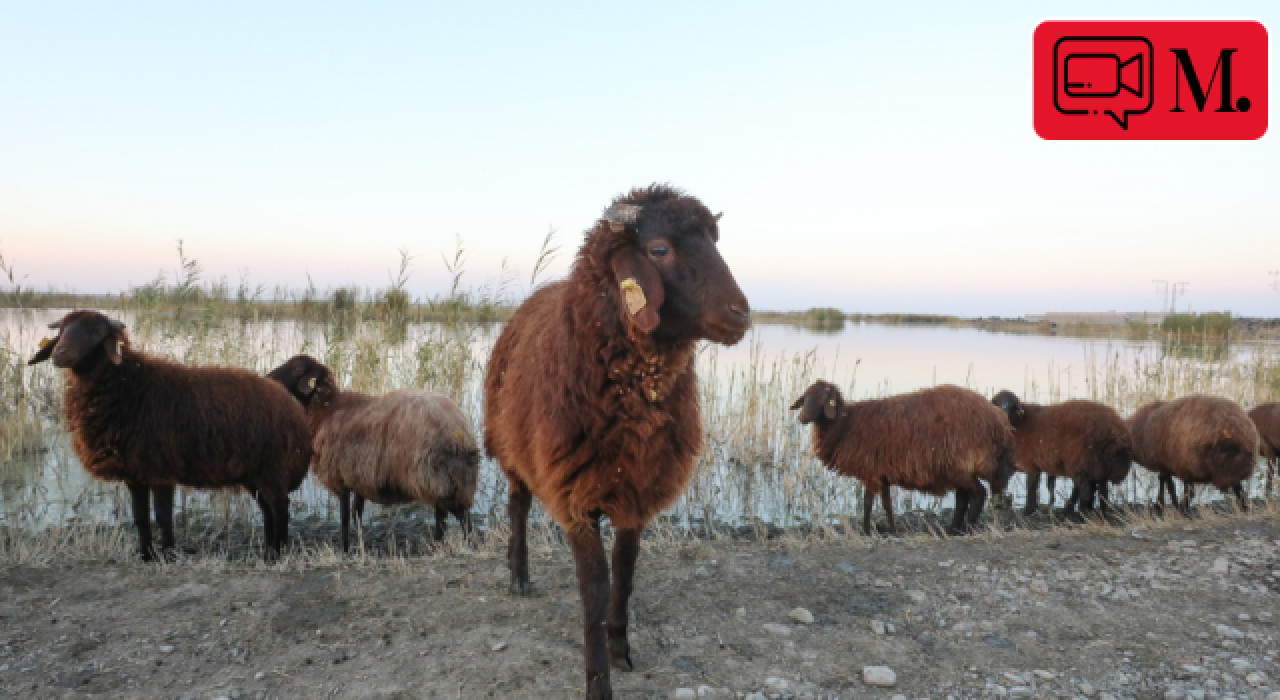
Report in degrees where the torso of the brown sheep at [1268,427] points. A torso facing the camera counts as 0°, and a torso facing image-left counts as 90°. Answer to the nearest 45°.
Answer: approximately 90°

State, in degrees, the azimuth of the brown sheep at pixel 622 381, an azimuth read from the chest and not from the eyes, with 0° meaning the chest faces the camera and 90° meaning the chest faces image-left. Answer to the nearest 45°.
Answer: approximately 315°

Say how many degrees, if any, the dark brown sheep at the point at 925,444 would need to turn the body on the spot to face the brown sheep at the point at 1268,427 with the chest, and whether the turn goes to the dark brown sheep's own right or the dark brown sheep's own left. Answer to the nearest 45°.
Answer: approximately 135° to the dark brown sheep's own right

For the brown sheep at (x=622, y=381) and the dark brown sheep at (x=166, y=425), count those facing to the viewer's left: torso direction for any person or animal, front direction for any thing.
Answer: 1

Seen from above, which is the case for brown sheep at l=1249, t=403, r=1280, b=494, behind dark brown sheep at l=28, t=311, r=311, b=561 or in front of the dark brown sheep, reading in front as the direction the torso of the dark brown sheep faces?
behind

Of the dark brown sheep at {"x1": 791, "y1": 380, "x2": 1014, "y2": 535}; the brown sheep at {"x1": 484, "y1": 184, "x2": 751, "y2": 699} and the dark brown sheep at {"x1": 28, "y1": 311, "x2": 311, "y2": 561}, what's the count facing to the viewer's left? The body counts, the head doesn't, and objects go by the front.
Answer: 2

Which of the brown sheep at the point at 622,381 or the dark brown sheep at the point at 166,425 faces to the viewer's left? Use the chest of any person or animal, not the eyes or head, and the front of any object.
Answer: the dark brown sheep

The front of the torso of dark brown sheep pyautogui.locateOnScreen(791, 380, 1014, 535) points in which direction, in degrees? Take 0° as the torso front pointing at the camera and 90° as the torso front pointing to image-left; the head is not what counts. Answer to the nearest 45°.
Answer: approximately 90°

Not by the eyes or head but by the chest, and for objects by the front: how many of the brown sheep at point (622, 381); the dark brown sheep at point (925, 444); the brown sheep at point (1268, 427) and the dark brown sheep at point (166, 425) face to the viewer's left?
3

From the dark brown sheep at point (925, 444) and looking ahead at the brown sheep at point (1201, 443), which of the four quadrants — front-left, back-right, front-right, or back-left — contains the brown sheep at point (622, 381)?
back-right

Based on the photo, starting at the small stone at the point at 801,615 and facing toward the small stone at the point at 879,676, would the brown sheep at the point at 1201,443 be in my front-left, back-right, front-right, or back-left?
back-left

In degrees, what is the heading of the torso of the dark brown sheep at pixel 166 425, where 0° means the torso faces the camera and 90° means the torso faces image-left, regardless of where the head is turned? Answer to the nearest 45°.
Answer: approximately 90°

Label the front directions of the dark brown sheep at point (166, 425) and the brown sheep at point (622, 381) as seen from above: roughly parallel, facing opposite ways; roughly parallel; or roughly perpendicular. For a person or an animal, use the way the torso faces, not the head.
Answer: roughly perpendicular

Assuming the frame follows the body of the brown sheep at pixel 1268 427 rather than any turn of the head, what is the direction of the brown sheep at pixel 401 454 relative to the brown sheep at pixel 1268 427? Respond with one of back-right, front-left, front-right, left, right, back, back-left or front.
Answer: front-left
